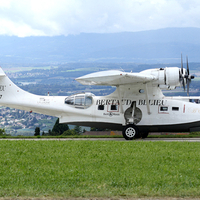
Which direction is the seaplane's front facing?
to the viewer's right
